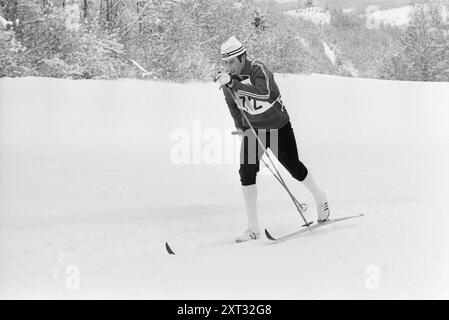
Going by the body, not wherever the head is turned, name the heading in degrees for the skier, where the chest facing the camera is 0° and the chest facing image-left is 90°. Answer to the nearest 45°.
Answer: approximately 45°

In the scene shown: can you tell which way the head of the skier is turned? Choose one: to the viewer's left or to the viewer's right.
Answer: to the viewer's left
